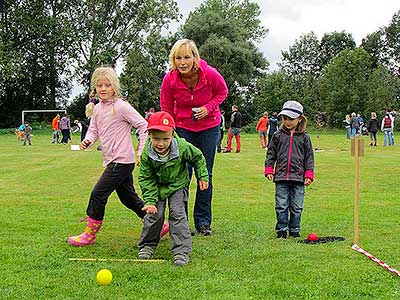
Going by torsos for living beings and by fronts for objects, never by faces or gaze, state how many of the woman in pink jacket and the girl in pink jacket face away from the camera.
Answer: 0

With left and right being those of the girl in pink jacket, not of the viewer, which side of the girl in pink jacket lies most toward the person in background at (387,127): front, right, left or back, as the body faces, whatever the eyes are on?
back

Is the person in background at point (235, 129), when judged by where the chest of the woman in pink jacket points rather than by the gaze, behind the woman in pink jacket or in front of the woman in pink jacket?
behind

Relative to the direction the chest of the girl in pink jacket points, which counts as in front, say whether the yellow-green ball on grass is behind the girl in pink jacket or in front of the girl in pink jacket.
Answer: in front

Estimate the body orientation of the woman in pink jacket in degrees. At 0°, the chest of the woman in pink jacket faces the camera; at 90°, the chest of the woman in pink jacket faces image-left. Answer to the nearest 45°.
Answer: approximately 0°

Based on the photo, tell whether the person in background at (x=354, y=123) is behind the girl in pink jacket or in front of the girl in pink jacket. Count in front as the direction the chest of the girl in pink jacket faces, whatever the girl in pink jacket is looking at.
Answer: behind
